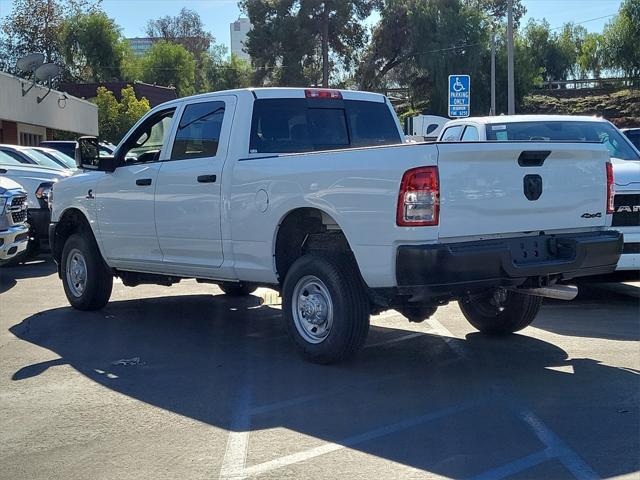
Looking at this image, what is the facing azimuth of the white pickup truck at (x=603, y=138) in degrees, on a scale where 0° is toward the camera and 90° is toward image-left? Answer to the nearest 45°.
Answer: approximately 315°

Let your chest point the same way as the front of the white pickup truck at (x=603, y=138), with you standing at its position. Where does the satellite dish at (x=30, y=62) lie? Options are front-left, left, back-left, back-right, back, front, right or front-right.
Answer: back

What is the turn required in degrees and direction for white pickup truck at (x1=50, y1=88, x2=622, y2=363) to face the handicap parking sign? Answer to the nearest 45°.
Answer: approximately 45° to its right

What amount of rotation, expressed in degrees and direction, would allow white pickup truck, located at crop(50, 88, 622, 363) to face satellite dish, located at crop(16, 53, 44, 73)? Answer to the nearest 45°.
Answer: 0° — it already faces it

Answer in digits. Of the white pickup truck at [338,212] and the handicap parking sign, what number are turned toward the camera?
1

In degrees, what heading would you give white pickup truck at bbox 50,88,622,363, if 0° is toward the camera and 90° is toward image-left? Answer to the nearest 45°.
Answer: approximately 135°

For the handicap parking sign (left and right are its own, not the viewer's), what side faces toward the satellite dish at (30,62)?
right

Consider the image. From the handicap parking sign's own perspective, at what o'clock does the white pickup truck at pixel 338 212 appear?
The white pickup truck is roughly at 12 o'clock from the handicap parking sign.

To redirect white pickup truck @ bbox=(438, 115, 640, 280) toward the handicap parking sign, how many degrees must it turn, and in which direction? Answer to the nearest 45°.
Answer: approximately 135° to its left

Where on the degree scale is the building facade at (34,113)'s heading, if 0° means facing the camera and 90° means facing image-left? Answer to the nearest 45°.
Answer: approximately 315°

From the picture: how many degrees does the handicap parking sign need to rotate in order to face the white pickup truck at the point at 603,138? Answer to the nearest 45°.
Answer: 0° — it already faces it

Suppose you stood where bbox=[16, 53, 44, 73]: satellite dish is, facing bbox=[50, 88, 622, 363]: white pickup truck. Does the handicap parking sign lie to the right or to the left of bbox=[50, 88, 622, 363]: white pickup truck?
left

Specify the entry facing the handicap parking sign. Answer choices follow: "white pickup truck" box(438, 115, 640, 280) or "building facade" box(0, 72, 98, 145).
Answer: the building facade
